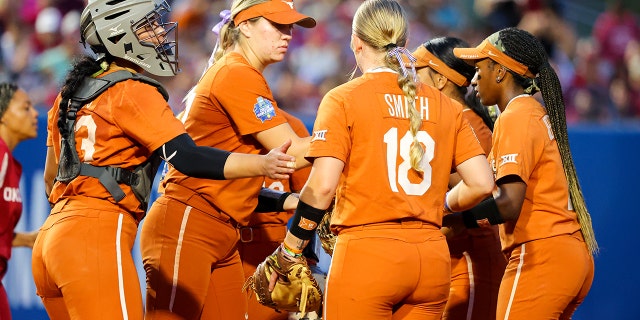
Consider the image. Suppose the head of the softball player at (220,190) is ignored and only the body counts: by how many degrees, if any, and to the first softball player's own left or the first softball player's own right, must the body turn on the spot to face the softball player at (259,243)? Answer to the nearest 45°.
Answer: approximately 45° to the first softball player's own left

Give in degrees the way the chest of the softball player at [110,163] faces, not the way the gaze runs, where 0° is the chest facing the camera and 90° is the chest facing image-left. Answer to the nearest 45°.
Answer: approximately 225°

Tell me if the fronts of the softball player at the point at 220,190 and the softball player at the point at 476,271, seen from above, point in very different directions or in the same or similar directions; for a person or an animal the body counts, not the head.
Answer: very different directions

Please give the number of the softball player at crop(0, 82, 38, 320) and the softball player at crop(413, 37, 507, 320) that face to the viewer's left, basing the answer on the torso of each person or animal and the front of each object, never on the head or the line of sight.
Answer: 1

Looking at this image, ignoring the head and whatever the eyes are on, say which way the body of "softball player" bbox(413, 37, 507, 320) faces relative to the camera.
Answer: to the viewer's left

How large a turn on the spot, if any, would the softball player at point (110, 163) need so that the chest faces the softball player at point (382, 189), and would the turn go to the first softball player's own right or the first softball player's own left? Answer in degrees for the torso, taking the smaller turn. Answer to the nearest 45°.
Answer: approximately 45° to the first softball player's own right

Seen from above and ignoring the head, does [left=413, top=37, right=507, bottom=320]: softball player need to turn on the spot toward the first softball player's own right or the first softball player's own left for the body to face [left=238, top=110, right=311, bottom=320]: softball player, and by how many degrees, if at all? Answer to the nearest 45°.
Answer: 0° — they already face them

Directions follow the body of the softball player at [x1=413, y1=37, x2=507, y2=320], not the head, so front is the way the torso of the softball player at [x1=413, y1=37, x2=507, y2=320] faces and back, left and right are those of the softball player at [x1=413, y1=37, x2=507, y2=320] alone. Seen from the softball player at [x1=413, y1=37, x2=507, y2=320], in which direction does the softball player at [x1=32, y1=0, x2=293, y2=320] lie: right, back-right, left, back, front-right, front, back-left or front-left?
front-left

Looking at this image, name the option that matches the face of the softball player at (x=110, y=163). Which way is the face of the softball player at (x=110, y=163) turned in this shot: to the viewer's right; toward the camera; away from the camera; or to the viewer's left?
to the viewer's right

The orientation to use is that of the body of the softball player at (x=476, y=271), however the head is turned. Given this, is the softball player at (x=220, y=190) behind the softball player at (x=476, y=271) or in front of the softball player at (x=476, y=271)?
in front

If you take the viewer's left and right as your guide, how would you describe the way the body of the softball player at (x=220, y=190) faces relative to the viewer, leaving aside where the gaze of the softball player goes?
facing to the right of the viewer

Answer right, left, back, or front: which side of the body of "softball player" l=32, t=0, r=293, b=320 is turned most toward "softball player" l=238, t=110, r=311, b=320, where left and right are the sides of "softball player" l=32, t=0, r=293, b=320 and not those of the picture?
front

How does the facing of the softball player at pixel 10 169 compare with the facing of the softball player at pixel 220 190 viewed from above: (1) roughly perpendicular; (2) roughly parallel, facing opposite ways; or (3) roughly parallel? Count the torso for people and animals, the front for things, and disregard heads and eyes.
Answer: roughly parallel

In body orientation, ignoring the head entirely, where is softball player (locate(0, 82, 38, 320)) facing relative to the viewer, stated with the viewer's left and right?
facing to the right of the viewer

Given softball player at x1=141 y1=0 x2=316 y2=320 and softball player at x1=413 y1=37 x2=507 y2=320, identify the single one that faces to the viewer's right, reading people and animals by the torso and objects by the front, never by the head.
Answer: softball player at x1=141 y1=0 x2=316 y2=320
